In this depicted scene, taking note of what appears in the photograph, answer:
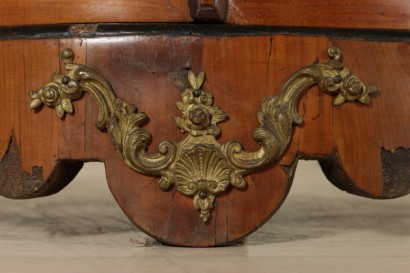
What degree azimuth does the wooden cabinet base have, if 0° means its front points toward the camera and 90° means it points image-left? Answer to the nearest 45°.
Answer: approximately 0°
